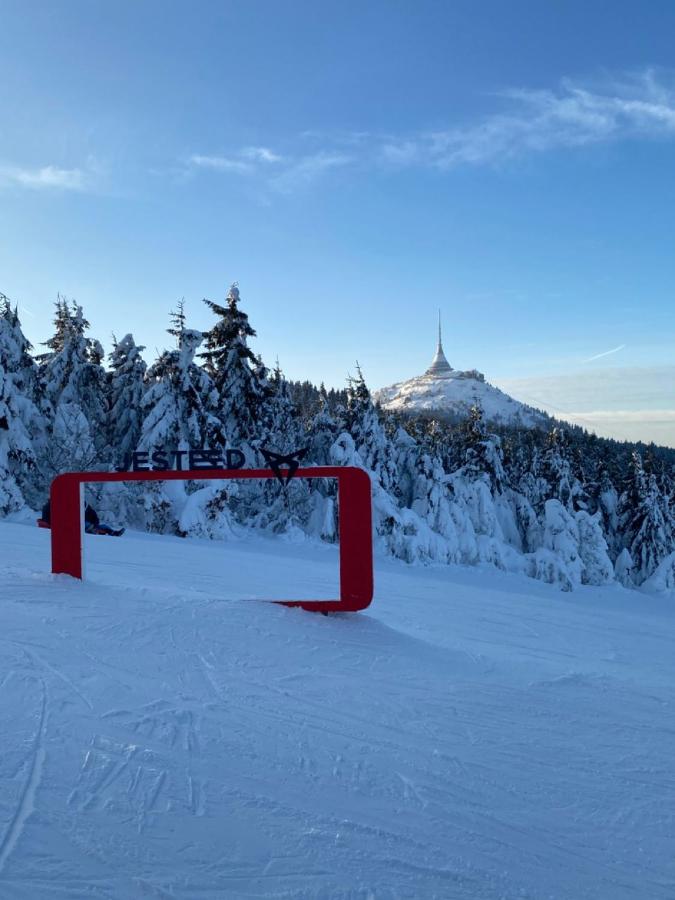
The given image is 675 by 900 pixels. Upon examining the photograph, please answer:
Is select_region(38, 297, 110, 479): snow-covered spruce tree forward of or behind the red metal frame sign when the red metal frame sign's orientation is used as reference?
behind

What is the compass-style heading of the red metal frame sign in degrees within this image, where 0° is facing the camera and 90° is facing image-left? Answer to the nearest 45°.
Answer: approximately 0°

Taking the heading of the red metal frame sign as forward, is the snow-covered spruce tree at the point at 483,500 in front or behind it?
behind

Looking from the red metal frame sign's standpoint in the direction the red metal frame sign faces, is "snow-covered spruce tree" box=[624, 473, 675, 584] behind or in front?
behind

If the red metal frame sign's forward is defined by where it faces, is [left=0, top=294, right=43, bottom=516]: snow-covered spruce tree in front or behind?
behind

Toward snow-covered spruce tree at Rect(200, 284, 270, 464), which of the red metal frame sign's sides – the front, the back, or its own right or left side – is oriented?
back
